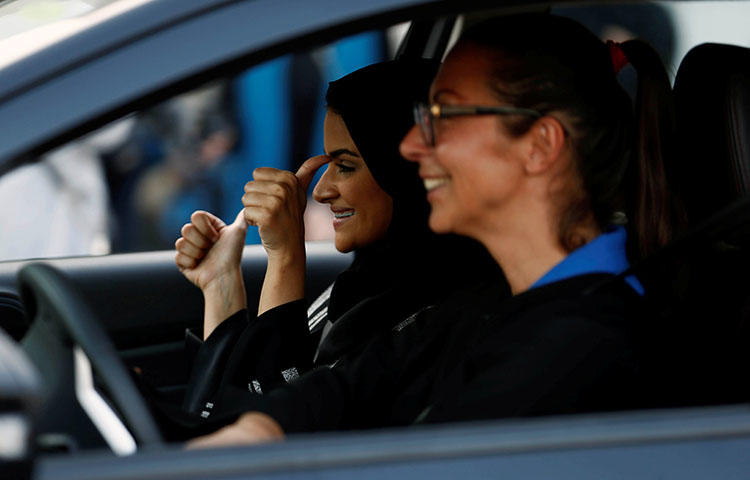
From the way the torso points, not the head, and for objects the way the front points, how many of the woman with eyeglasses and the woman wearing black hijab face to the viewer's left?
2

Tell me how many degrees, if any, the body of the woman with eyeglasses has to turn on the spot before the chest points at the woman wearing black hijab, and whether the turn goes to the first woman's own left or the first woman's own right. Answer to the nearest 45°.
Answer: approximately 45° to the first woman's own right

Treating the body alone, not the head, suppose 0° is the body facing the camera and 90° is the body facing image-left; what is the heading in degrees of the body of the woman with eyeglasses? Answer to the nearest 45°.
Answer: approximately 90°

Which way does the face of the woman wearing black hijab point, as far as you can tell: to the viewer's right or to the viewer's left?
to the viewer's left

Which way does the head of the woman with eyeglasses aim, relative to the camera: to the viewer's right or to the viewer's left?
to the viewer's left

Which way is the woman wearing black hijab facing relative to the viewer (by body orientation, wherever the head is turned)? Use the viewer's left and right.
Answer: facing to the left of the viewer

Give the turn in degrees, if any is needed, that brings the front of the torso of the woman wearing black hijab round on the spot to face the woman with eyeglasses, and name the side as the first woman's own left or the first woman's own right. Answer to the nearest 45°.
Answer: approximately 90° to the first woman's own left
